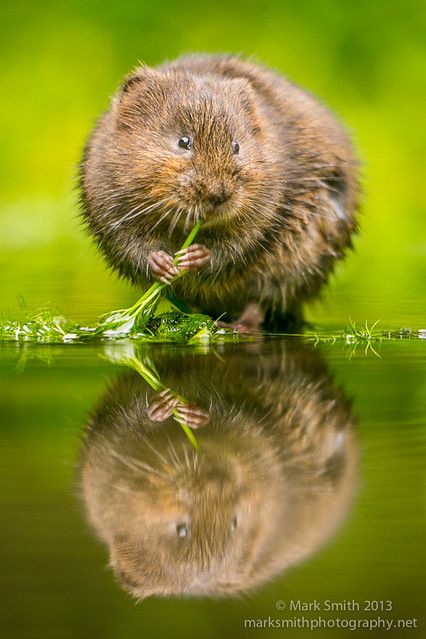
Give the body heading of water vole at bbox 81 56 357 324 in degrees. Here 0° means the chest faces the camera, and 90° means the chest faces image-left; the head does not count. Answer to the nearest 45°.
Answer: approximately 45°
